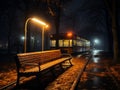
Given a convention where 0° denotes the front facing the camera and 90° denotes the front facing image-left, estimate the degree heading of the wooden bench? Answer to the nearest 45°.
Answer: approximately 315°
